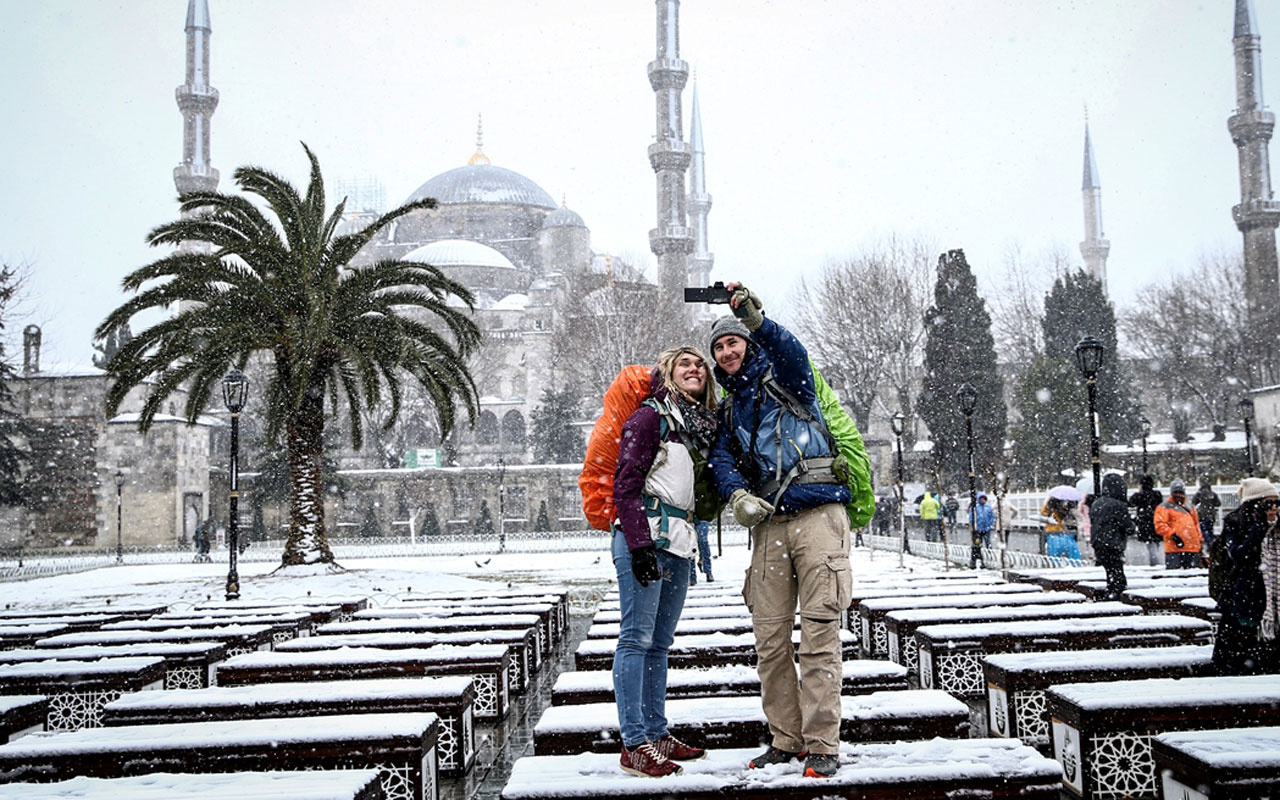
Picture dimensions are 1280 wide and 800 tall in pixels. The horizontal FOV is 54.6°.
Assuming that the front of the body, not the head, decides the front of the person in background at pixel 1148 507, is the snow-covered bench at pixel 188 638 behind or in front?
behind

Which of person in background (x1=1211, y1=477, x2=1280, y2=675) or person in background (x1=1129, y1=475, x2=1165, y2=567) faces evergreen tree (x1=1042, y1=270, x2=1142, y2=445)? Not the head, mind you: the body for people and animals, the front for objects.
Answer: person in background (x1=1129, y1=475, x2=1165, y2=567)

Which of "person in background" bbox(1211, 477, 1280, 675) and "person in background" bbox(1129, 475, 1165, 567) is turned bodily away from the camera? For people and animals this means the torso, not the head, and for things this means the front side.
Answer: "person in background" bbox(1129, 475, 1165, 567)

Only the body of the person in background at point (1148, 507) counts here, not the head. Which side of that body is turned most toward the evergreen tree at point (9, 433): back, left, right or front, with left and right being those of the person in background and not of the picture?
left

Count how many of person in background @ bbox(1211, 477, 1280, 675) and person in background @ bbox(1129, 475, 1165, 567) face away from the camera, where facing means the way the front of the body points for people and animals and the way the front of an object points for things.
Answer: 1

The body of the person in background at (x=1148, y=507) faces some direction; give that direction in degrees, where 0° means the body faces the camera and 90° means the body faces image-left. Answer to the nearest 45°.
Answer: approximately 180°

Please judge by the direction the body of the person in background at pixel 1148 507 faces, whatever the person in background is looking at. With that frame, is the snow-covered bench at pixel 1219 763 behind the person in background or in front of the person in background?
behind

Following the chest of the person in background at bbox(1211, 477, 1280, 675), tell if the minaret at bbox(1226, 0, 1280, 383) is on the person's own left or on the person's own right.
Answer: on the person's own left
